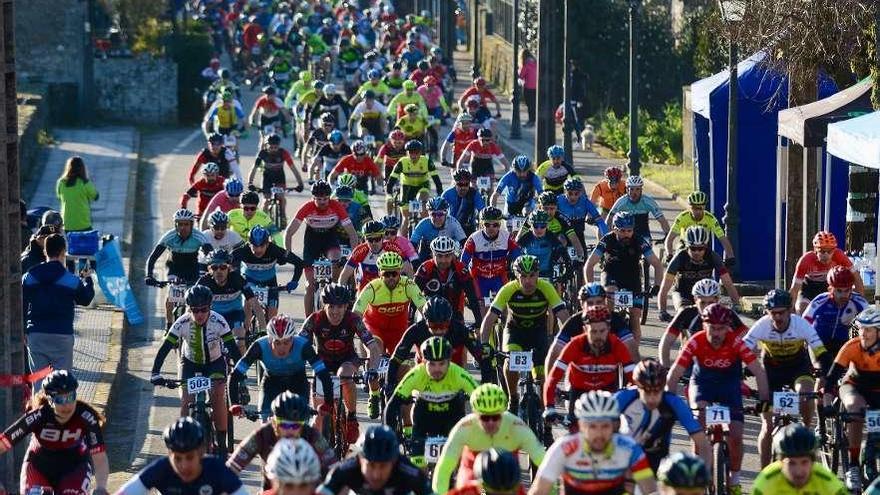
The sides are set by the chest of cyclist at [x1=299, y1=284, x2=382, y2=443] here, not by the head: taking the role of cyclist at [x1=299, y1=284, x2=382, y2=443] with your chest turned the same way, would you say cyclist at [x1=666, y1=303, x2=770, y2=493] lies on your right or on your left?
on your left

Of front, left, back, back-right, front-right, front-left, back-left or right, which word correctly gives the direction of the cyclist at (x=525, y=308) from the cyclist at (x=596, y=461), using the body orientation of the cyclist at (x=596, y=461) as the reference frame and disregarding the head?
back

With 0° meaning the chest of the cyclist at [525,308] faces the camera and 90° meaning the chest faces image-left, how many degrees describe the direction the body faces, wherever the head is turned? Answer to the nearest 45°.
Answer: approximately 0°

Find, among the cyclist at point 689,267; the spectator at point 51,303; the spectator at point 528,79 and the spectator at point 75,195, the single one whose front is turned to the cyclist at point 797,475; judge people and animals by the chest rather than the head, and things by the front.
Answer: the cyclist at point 689,267

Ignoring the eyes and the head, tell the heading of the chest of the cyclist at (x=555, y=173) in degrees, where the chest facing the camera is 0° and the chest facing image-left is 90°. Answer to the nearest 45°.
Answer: approximately 0°

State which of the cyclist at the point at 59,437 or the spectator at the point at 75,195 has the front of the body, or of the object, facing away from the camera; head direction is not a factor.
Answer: the spectator

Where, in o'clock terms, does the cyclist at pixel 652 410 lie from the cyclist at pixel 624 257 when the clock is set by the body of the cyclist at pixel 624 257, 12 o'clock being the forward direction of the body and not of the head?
the cyclist at pixel 652 410 is roughly at 12 o'clock from the cyclist at pixel 624 257.

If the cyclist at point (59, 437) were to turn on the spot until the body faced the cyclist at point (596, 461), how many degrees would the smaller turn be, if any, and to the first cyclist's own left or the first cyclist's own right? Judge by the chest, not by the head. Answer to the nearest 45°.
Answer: approximately 45° to the first cyclist's own left

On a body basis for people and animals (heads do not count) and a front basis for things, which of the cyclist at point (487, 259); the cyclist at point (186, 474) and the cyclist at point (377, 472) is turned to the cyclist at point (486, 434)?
the cyclist at point (487, 259)
